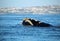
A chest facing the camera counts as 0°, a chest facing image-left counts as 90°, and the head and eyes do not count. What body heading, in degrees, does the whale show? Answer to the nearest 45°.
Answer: approximately 90°
